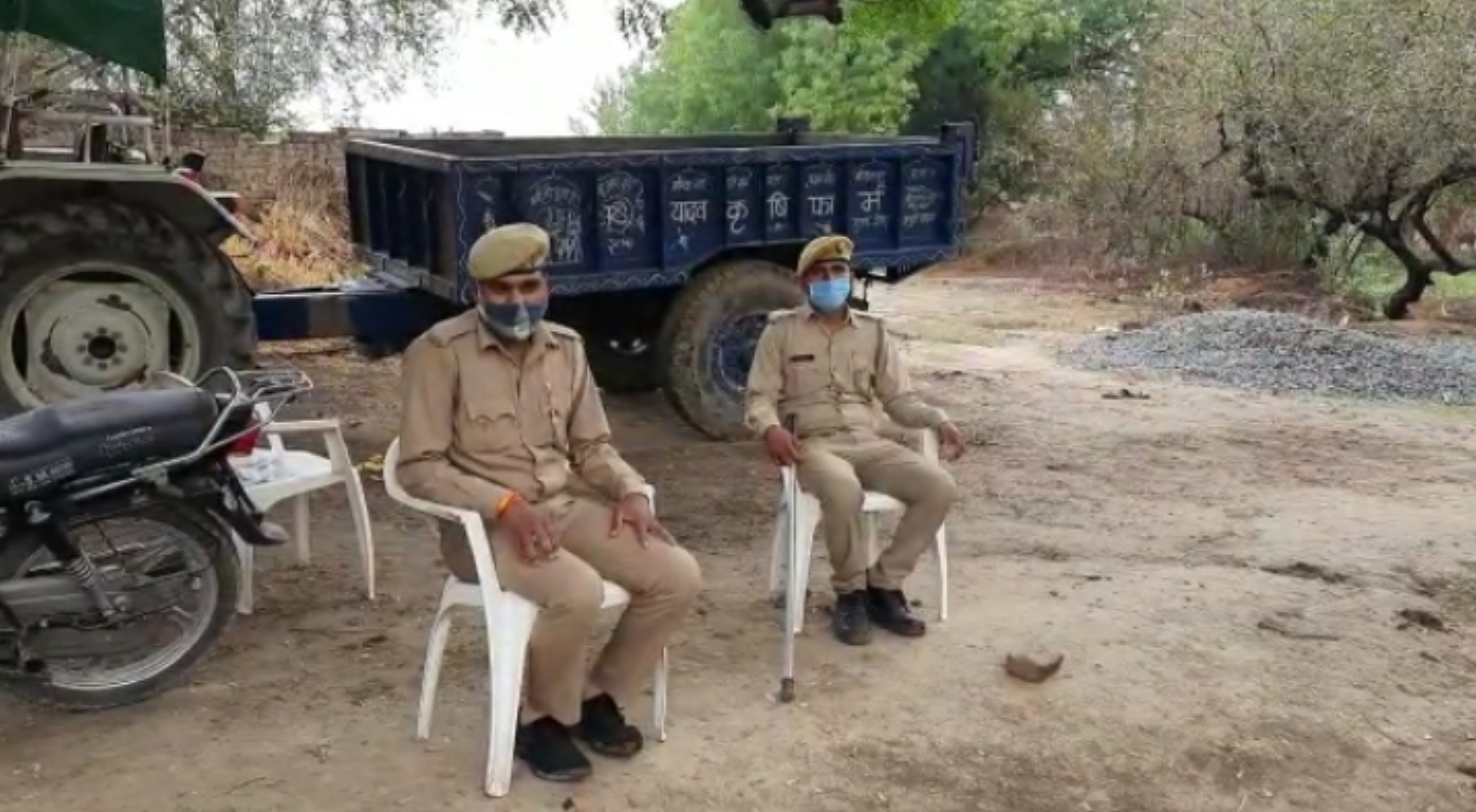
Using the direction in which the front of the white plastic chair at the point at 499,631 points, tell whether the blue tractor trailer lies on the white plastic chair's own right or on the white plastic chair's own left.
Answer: on the white plastic chair's own left

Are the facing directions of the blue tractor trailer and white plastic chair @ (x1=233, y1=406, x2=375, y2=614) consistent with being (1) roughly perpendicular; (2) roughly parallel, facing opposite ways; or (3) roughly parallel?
roughly perpendicular

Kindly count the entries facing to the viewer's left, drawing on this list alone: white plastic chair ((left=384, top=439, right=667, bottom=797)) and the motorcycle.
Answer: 1

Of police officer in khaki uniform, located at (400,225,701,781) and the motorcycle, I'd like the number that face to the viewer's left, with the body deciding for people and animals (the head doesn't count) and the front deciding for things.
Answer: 1

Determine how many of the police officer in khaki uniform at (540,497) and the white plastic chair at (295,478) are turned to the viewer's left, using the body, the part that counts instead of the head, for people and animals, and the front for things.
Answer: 0

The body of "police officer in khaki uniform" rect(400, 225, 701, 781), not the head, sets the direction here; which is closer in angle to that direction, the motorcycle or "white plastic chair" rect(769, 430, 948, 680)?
the white plastic chair

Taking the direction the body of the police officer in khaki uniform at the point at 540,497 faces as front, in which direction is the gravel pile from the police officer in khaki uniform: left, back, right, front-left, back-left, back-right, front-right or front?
left

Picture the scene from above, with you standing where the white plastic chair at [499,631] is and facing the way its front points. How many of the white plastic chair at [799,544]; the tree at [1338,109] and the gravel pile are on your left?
3

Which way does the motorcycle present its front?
to the viewer's left

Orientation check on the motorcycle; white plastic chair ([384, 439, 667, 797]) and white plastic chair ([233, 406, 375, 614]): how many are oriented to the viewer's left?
1

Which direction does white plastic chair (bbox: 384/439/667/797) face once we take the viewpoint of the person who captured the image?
facing the viewer and to the right of the viewer

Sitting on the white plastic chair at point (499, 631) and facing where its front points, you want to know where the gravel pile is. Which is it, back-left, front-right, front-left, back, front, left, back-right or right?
left

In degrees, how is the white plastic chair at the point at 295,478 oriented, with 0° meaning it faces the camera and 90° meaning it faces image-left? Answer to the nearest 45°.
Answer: approximately 315°

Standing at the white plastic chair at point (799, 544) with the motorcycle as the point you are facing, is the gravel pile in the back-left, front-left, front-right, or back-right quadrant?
back-right

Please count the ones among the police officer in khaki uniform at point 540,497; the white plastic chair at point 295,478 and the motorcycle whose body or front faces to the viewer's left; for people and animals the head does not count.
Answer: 1
